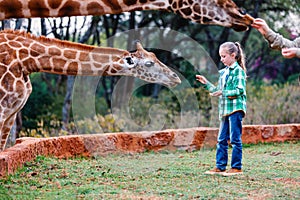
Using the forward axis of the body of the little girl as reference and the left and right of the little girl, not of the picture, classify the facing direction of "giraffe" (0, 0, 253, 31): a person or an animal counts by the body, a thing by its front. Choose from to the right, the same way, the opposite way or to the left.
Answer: the opposite way

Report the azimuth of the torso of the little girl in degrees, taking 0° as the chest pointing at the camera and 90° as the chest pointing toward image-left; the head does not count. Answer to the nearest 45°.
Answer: approximately 90°

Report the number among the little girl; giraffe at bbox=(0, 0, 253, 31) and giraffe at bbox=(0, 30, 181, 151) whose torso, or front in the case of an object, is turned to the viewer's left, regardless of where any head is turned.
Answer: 1

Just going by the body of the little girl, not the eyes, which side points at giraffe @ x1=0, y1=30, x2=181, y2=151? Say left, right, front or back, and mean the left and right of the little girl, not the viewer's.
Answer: front

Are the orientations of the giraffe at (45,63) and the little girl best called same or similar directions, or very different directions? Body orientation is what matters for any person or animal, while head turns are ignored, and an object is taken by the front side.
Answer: very different directions

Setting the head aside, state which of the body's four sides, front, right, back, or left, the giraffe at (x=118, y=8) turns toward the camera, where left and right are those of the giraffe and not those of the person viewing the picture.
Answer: right

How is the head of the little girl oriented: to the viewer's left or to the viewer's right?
to the viewer's left

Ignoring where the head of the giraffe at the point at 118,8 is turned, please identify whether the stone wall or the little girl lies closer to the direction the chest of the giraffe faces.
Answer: the little girl

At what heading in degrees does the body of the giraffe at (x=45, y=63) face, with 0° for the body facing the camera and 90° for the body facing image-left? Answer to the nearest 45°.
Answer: approximately 270°
